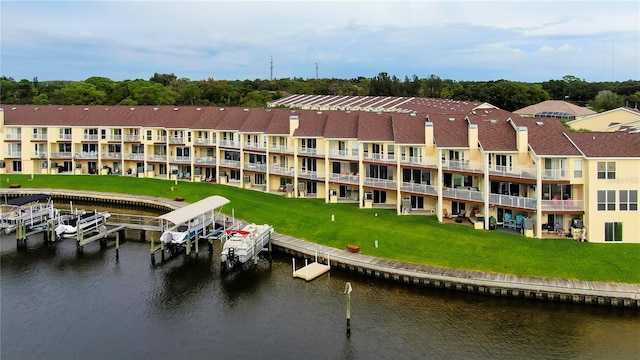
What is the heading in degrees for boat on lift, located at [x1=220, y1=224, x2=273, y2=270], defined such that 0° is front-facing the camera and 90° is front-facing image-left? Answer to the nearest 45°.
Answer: approximately 225°
